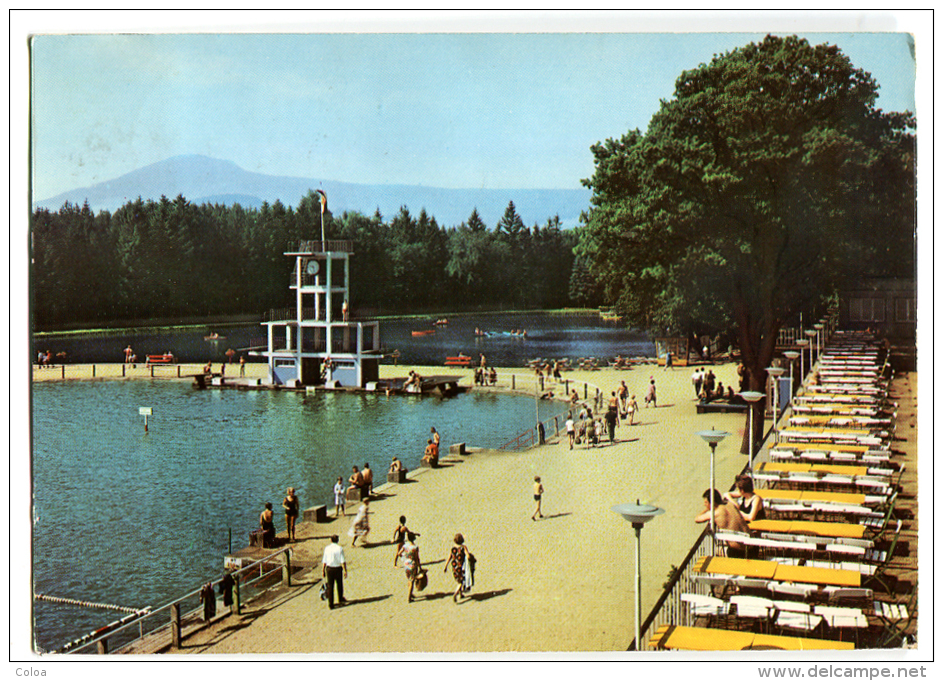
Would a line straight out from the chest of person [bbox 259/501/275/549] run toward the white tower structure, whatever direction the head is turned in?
yes

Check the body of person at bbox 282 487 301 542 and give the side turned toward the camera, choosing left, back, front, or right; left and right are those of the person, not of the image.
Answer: front

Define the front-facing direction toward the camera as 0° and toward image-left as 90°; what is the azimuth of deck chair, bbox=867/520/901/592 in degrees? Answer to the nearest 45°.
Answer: approximately 90°

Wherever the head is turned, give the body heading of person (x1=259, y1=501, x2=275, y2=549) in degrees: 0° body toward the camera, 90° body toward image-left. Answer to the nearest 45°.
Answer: approximately 180°

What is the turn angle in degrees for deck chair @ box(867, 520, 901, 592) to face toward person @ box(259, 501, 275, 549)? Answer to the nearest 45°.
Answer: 0° — it already faces them

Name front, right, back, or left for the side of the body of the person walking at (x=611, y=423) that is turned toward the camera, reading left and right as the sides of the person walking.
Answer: back

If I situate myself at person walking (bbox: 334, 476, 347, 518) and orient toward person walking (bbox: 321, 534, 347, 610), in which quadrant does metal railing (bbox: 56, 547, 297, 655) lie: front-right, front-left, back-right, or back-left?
front-right

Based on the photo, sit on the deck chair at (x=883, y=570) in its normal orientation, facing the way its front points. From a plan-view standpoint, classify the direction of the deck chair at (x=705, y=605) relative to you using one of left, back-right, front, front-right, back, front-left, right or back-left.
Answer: front-left
